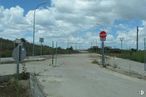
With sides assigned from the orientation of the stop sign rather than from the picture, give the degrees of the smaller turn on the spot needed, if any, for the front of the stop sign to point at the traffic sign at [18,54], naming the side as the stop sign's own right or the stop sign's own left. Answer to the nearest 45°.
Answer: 0° — it already faces it

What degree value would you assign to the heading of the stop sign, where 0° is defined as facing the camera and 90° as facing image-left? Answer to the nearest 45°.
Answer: approximately 0°
